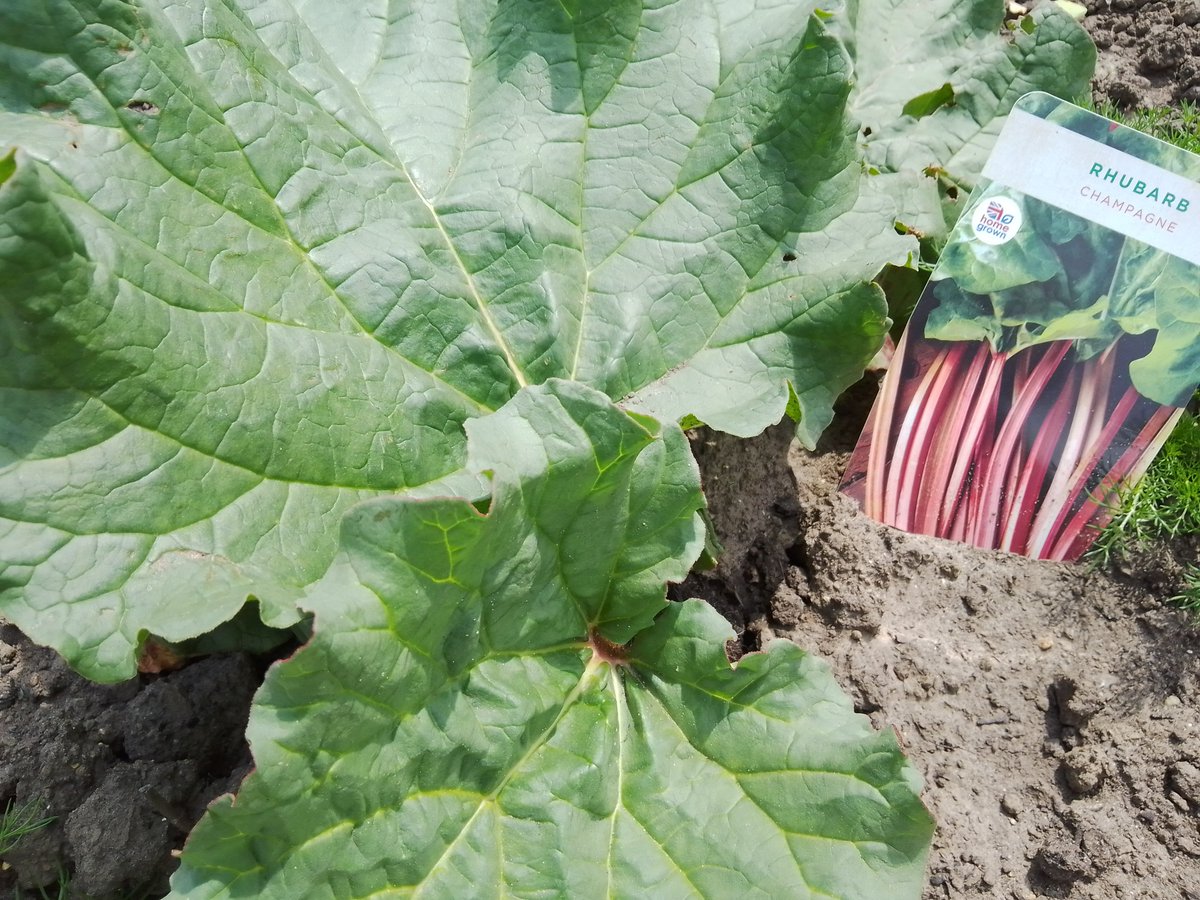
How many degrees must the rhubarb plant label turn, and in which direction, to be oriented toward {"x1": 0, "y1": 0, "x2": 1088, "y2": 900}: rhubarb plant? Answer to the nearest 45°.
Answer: approximately 45° to its right

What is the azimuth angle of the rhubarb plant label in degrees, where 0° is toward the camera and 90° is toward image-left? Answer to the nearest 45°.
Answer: approximately 0°
